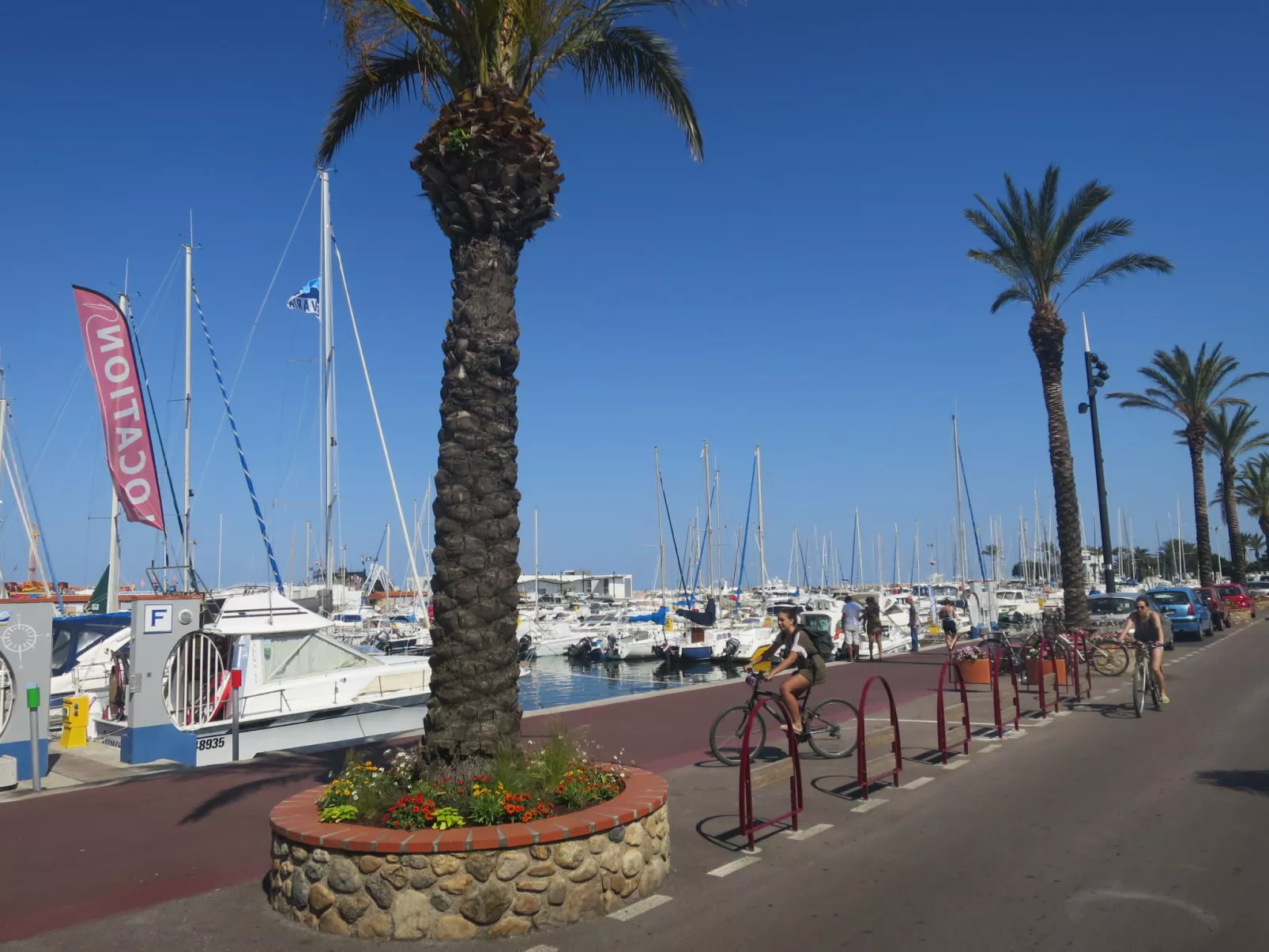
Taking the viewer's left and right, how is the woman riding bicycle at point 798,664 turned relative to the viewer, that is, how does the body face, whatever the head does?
facing to the left of the viewer

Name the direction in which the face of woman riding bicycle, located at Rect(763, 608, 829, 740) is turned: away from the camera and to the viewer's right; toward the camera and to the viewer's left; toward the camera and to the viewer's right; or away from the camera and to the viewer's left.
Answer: toward the camera and to the viewer's left

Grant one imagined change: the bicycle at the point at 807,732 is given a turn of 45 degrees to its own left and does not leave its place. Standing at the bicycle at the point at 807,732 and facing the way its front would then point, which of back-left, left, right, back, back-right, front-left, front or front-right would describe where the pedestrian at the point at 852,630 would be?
back-right

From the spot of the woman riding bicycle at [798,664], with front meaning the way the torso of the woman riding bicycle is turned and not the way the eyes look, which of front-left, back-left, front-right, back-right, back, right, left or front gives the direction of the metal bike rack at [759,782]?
left

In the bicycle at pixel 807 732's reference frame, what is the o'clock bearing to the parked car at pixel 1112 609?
The parked car is roughly at 4 o'clock from the bicycle.

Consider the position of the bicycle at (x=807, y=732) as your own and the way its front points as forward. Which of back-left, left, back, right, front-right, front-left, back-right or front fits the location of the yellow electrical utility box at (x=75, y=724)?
front

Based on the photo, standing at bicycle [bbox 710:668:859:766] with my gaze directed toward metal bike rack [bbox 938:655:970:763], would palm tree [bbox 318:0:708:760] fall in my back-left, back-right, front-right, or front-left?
back-right

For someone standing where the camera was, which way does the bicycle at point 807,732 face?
facing to the left of the viewer

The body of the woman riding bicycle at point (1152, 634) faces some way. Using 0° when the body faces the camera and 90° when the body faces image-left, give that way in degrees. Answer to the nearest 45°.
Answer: approximately 45°

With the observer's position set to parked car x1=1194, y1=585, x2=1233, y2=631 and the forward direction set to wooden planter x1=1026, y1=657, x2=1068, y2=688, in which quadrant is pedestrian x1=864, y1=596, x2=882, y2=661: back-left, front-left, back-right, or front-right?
front-right

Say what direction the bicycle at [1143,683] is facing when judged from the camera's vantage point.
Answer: facing the viewer and to the left of the viewer

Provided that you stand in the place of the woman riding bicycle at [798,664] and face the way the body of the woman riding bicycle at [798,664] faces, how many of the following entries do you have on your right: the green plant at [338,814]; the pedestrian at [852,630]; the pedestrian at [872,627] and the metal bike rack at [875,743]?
2

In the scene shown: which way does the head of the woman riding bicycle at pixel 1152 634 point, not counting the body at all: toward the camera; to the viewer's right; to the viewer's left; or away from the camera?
toward the camera

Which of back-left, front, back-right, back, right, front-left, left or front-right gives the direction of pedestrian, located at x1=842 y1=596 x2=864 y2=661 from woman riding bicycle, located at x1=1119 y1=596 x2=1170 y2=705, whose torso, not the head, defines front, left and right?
right

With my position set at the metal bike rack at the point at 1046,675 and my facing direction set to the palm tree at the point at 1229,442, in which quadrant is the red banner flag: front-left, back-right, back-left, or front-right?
back-left
